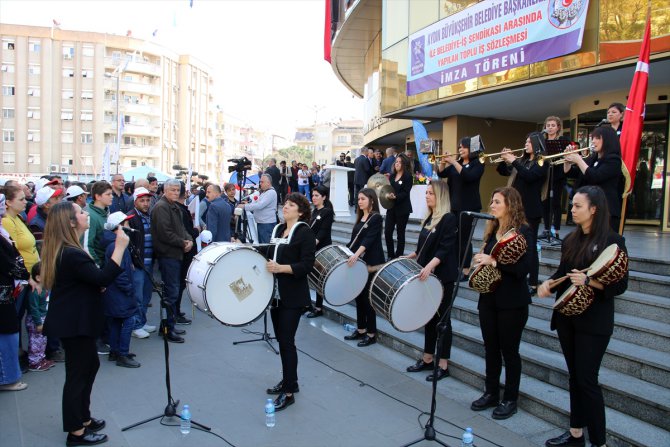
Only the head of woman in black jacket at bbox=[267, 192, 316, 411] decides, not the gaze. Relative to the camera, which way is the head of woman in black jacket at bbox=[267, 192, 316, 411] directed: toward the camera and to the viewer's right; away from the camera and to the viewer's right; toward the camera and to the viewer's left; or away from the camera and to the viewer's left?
toward the camera and to the viewer's left

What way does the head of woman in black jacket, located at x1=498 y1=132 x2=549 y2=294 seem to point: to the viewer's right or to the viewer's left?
to the viewer's left

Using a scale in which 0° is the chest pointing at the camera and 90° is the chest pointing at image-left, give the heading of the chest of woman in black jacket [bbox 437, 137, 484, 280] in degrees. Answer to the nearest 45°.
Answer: approximately 45°

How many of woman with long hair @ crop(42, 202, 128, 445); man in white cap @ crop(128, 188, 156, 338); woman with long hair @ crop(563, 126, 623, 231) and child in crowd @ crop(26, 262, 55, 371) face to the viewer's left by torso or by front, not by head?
1

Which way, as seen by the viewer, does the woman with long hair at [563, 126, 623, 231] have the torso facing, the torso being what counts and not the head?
to the viewer's left

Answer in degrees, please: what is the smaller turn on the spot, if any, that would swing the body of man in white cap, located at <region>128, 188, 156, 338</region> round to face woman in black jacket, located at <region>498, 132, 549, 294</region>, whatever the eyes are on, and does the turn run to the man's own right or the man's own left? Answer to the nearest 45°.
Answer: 0° — they already face them

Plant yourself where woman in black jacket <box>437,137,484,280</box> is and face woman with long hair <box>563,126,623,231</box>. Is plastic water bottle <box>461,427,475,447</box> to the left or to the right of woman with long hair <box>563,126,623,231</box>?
right

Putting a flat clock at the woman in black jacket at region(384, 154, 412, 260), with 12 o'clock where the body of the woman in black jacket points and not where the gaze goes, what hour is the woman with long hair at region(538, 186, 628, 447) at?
The woman with long hair is roughly at 10 o'clock from the woman in black jacket.

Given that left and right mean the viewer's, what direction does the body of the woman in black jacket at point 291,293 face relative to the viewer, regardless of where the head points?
facing the viewer and to the left of the viewer

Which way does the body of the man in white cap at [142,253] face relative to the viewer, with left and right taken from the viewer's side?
facing the viewer and to the right of the viewer

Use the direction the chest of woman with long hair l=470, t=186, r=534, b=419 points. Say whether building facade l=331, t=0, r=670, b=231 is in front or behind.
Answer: behind

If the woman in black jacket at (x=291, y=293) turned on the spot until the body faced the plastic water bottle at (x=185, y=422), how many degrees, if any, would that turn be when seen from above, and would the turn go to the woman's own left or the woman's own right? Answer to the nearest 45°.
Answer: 0° — they already face it

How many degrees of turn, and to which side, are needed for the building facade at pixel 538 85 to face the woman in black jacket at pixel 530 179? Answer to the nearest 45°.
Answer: approximately 45° to its left

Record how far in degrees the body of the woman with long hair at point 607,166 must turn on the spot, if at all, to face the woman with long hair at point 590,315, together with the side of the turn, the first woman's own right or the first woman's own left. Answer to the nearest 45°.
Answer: approximately 90° to the first woman's own left

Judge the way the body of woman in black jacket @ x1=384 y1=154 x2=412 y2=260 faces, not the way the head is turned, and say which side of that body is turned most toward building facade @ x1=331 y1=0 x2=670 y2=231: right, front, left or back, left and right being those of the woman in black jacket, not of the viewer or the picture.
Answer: back
